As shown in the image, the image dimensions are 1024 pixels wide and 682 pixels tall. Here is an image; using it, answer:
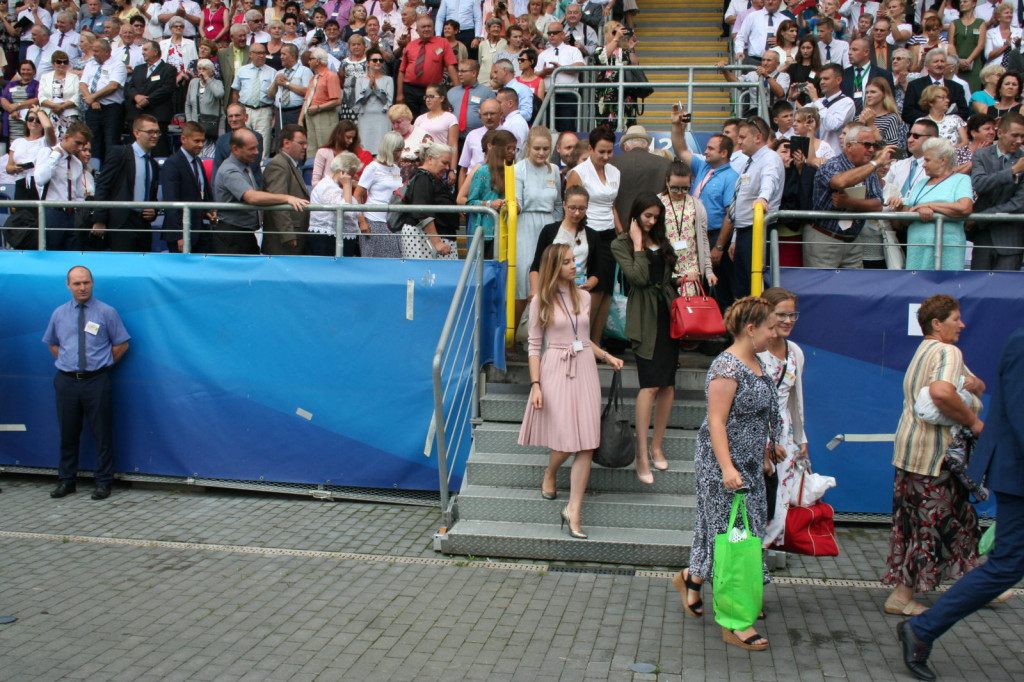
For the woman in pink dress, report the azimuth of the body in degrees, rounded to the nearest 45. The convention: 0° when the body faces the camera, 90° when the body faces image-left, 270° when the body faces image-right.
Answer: approximately 315°

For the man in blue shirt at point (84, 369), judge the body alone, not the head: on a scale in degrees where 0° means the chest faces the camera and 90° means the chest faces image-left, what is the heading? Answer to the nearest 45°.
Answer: approximately 0°

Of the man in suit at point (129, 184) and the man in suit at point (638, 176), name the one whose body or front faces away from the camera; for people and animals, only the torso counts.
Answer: the man in suit at point (638, 176)

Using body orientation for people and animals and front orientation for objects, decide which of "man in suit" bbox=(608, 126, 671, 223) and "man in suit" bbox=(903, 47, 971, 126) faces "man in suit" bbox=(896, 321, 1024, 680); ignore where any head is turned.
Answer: "man in suit" bbox=(903, 47, 971, 126)

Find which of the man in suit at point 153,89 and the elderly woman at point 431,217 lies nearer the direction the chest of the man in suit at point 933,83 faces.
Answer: the elderly woman

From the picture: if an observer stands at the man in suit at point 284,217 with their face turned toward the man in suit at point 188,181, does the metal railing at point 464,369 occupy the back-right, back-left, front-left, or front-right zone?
back-left

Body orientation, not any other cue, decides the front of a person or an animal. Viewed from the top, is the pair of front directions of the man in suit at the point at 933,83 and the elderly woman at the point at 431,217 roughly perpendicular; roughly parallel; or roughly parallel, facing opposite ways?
roughly perpendicular

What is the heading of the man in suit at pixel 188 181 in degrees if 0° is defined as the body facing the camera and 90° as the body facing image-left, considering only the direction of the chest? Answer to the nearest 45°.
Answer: approximately 315°
